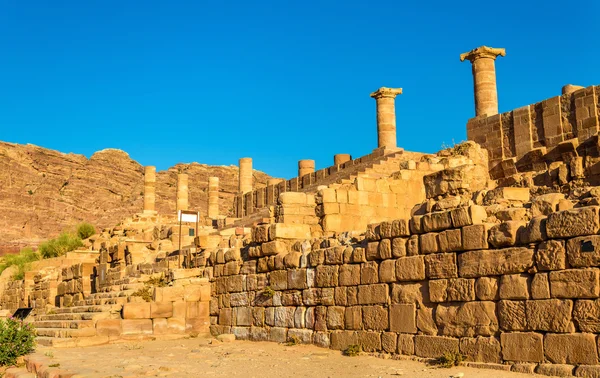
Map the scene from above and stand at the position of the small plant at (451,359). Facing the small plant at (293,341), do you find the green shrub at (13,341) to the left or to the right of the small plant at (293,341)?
left

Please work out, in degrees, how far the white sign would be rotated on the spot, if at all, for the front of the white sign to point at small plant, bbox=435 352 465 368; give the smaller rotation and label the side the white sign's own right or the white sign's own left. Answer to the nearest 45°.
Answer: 0° — it already faces it

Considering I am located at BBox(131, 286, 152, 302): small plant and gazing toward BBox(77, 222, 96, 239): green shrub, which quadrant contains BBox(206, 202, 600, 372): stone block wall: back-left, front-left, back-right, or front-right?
back-right

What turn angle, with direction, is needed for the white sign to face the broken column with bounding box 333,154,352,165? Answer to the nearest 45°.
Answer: approximately 135° to its left

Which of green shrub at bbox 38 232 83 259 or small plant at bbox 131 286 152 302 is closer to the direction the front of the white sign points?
the small plant

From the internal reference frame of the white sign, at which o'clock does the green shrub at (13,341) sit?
The green shrub is roughly at 1 o'clock from the white sign.

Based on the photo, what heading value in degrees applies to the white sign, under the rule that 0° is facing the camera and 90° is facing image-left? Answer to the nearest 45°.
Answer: approximately 0°

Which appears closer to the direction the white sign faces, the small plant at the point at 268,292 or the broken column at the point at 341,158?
the small plant

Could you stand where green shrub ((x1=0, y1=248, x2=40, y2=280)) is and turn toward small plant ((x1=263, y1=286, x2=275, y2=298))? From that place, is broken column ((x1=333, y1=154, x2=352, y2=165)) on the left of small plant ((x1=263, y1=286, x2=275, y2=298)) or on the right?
left
